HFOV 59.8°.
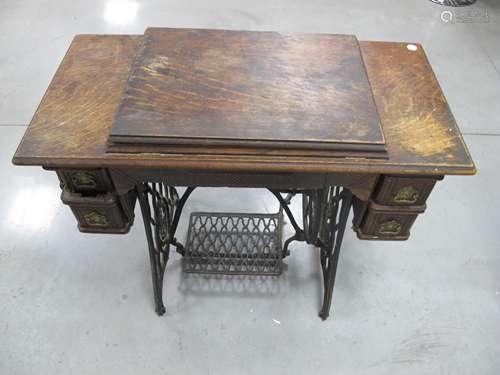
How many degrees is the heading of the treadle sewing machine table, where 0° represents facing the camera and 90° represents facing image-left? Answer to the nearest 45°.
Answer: approximately 0°
